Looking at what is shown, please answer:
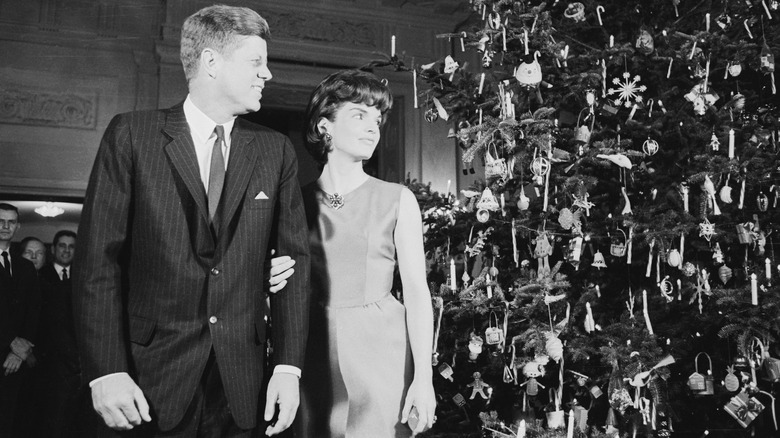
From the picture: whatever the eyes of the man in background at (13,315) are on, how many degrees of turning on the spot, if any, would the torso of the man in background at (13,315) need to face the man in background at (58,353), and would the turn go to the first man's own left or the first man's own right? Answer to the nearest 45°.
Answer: approximately 135° to the first man's own left

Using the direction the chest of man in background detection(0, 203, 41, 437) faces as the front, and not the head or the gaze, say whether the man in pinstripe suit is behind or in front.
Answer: in front

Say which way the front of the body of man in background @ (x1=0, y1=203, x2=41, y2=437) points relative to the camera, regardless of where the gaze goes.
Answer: toward the camera

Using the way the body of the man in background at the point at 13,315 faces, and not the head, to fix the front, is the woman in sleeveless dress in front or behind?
in front

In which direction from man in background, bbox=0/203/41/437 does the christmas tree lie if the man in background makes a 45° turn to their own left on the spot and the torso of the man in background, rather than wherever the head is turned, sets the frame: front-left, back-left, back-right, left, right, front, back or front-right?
front

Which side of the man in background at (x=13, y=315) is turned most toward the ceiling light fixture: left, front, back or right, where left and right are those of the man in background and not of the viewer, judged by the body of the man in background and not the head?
back

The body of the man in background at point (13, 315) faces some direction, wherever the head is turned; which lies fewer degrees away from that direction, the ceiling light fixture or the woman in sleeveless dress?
the woman in sleeveless dress

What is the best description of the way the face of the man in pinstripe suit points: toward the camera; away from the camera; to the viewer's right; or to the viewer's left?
to the viewer's right

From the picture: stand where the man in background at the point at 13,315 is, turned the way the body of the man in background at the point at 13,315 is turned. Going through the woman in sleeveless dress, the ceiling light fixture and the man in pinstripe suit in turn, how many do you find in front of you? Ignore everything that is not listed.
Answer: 2
